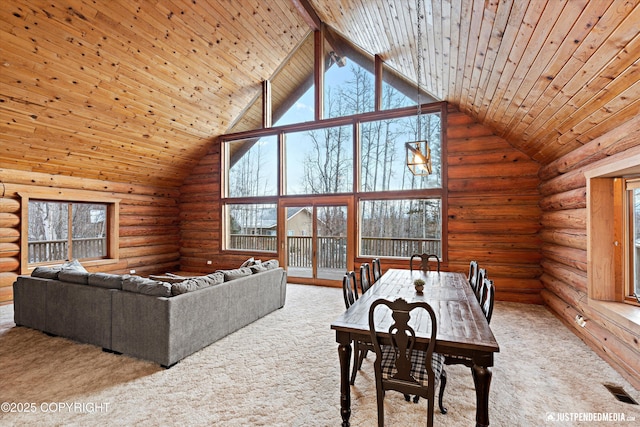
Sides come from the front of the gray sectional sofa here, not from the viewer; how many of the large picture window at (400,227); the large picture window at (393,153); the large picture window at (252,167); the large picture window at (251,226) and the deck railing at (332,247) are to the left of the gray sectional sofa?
0

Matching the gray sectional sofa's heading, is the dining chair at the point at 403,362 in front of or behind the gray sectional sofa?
behind

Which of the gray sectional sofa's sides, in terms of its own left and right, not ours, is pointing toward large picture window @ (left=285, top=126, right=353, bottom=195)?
right

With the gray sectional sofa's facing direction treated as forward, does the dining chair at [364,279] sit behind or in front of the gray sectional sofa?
behind

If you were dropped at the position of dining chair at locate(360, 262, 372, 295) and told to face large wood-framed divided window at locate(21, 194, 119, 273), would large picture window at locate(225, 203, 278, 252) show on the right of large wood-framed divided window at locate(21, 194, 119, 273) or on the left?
right

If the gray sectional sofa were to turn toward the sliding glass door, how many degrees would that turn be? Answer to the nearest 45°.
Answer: approximately 90° to its right

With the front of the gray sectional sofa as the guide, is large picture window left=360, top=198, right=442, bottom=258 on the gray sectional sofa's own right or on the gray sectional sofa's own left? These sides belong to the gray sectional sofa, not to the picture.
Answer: on the gray sectional sofa's own right

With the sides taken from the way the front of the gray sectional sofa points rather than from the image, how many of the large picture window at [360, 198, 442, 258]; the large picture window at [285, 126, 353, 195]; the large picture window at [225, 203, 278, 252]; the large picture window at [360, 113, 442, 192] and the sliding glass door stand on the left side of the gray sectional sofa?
0

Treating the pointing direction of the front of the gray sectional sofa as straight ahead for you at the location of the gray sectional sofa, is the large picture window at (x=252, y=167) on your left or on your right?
on your right

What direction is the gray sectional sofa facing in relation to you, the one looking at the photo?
facing away from the viewer and to the left of the viewer

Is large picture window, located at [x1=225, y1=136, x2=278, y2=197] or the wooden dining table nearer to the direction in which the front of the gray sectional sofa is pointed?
the large picture window

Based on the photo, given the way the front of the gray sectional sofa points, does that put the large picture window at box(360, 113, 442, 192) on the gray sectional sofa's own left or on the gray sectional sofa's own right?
on the gray sectional sofa's own right

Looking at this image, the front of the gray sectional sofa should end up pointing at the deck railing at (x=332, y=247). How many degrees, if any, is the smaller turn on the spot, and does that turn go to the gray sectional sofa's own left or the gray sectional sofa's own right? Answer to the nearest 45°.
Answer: approximately 90° to the gray sectional sofa's own right

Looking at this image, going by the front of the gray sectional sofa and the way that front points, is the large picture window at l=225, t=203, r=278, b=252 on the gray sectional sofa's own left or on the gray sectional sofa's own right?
on the gray sectional sofa's own right
